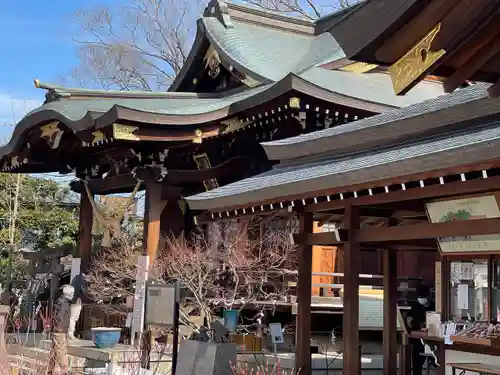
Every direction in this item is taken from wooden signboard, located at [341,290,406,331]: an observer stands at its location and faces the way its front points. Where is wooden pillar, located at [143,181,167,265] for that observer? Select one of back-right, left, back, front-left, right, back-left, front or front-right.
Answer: right

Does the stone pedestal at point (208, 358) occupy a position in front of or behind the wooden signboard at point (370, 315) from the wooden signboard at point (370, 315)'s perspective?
in front

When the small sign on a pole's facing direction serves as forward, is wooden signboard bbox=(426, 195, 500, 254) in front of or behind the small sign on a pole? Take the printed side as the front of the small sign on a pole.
in front

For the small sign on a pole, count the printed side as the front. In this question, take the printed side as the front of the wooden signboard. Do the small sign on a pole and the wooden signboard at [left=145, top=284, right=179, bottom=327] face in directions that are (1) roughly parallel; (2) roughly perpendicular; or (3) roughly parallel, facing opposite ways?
roughly parallel

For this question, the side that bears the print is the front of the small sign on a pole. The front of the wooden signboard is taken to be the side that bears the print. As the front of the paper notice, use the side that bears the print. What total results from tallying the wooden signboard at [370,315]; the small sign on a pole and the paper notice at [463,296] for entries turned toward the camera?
3

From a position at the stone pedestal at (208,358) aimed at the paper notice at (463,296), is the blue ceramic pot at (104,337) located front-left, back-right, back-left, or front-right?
back-left

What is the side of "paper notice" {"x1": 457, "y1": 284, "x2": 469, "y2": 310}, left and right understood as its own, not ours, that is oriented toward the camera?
front

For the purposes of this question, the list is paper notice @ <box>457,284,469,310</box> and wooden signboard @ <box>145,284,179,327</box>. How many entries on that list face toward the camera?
2

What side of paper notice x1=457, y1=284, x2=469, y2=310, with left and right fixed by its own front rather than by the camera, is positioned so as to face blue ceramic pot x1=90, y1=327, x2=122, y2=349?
right

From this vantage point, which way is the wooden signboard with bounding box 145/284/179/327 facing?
toward the camera
